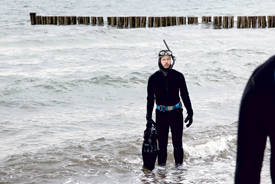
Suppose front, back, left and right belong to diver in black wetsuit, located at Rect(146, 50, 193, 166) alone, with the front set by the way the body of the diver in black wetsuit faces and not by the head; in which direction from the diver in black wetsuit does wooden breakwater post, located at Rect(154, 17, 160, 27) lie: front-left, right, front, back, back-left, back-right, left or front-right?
back

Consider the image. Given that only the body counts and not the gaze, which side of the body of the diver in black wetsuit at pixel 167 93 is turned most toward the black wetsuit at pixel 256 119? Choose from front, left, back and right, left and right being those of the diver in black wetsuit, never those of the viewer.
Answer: front

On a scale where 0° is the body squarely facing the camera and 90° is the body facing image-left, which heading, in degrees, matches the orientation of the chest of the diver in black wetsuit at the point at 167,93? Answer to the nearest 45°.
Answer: approximately 0°

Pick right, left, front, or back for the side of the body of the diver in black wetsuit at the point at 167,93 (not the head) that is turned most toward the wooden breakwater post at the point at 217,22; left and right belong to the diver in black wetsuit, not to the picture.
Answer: back

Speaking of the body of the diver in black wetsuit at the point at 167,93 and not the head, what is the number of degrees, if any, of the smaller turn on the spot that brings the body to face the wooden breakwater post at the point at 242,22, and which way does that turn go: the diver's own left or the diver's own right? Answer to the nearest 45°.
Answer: approximately 180°

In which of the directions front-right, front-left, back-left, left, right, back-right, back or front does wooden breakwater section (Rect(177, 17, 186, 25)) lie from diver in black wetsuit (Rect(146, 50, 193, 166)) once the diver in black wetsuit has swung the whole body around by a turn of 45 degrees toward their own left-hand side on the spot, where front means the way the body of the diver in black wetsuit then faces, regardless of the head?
back-left

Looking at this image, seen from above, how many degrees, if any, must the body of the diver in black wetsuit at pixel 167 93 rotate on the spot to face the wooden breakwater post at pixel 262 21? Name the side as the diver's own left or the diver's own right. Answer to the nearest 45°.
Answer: approximately 180°

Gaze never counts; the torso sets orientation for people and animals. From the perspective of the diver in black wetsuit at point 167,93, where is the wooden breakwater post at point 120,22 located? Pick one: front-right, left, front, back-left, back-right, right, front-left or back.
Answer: back

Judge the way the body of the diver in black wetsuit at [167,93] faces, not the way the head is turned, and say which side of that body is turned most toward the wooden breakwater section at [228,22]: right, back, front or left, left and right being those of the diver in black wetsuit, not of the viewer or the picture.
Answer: back

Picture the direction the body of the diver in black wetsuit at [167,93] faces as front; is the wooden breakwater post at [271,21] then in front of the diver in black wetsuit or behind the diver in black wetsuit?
behind
